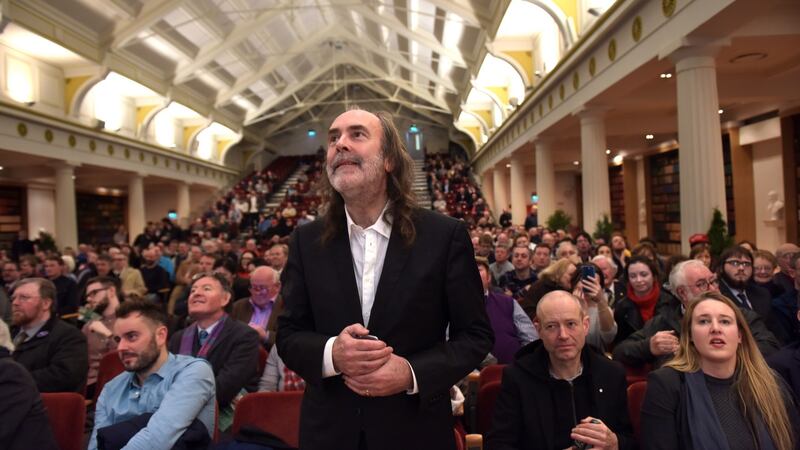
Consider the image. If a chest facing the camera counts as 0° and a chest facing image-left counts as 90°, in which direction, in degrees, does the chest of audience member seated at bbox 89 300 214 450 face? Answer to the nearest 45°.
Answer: approximately 45°

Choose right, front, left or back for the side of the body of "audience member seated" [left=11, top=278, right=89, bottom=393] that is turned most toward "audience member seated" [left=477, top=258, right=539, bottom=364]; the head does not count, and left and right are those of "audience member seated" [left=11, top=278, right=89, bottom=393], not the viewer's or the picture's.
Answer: left

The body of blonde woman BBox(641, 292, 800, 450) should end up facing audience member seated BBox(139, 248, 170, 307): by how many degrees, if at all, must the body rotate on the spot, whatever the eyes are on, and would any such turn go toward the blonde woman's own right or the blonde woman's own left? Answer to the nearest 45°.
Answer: approximately 90° to the blonde woman's own right

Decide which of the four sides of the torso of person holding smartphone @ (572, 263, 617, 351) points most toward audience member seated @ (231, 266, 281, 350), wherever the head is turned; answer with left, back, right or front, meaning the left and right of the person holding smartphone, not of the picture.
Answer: right

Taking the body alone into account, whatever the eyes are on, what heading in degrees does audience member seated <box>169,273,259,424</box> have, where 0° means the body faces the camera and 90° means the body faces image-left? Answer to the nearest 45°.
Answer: approximately 45°

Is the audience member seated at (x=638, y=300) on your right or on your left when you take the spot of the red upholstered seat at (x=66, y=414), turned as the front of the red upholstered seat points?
on your left

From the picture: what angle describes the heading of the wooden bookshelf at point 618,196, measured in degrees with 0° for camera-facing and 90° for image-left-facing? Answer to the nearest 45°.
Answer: approximately 45°

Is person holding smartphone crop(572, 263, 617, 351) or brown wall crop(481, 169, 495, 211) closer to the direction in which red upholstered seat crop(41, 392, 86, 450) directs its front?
the person holding smartphone

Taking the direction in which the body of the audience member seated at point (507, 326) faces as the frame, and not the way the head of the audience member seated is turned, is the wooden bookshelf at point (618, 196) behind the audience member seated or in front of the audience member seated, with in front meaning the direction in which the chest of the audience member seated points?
behind

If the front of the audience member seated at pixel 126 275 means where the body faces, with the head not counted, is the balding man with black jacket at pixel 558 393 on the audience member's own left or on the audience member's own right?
on the audience member's own left
